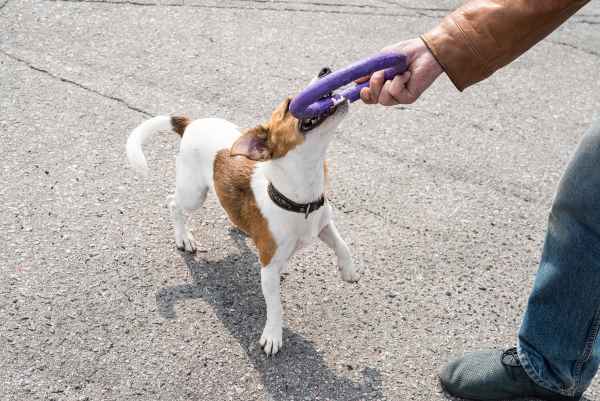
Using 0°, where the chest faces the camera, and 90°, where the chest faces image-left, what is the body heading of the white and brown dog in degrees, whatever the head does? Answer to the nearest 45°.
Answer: approximately 315°
